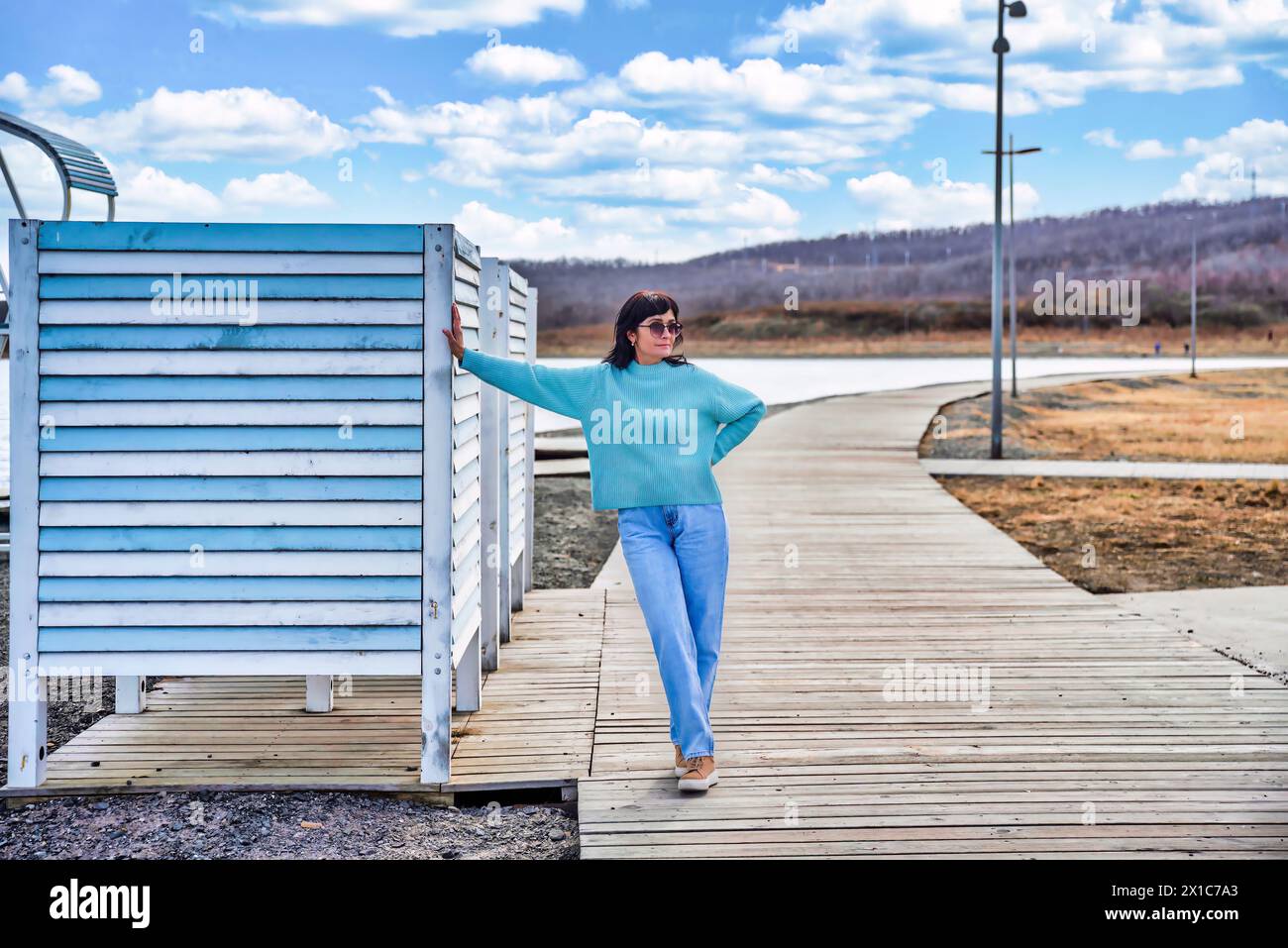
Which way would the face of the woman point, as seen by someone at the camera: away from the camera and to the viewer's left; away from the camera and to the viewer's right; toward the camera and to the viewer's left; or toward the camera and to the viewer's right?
toward the camera and to the viewer's right

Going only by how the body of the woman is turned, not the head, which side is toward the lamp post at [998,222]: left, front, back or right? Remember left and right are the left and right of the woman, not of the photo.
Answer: back

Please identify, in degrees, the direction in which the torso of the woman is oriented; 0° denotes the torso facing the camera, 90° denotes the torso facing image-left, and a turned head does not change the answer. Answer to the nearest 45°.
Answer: approximately 0°
